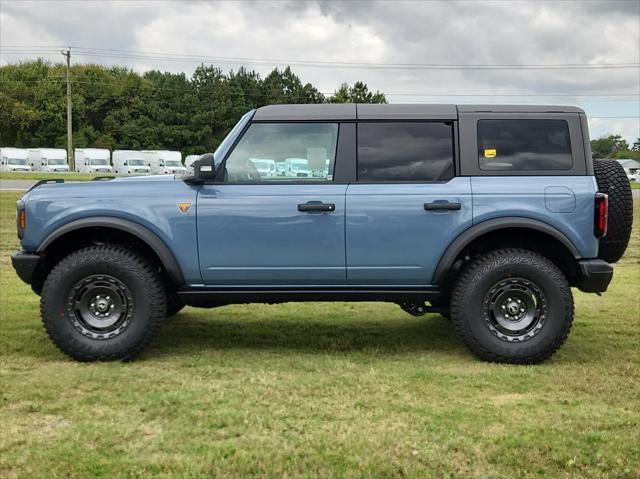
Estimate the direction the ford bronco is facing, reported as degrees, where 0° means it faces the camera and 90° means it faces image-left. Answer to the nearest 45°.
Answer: approximately 90°
